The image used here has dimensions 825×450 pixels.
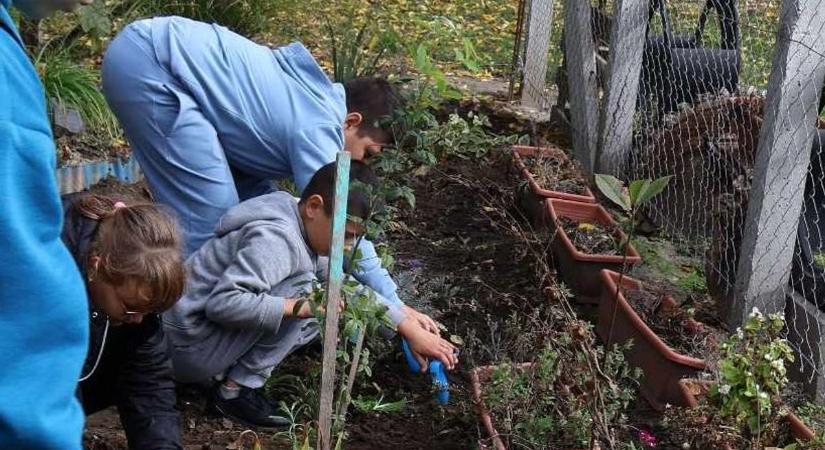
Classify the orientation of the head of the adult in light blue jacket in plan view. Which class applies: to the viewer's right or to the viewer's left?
to the viewer's right

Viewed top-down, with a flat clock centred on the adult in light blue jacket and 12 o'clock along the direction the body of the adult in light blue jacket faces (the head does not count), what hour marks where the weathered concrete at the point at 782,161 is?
The weathered concrete is roughly at 12 o'clock from the adult in light blue jacket.

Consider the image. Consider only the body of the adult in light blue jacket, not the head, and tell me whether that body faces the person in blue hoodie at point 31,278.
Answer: no

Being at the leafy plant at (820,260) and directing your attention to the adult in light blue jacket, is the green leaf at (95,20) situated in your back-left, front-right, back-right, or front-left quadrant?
front-right

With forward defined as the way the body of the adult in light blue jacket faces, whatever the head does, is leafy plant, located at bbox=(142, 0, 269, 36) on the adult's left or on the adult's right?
on the adult's left

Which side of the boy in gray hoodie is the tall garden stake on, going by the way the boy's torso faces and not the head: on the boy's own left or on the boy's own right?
on the boy's own right

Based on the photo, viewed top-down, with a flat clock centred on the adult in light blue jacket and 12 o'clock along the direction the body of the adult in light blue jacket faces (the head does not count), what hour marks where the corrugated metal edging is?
The corrugated metal edging is roughly at 8 o'clock from the adult in light blue jacket.

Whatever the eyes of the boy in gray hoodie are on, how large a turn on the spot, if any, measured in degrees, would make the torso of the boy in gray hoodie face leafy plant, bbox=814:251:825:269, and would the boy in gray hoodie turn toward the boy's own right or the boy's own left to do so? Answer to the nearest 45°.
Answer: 0° — they already face it

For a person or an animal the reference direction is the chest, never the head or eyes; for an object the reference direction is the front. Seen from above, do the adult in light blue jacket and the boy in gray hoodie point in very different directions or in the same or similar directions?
same or similar directions

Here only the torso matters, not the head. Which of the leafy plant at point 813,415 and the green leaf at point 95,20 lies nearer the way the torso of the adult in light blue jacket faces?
the leafy plant

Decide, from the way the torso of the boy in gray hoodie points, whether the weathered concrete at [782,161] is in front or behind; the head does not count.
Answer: in front

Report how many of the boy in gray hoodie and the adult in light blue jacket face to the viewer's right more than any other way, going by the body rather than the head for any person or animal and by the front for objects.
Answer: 2

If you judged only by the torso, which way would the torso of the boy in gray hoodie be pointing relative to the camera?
to the viewer's right

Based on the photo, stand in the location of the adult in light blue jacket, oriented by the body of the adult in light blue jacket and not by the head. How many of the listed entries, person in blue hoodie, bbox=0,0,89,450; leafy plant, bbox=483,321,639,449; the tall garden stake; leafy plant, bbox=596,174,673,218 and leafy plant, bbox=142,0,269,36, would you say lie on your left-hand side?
1

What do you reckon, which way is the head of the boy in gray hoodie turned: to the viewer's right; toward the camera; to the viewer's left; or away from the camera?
to the viewer's right

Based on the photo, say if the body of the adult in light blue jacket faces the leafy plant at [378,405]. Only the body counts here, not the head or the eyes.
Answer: no

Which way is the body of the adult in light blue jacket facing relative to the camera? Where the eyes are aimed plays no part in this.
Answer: to the viewer's right

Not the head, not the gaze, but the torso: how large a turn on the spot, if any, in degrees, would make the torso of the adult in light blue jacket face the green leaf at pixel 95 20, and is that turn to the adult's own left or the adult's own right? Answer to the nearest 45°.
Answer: approximately 90° to the adult's own left

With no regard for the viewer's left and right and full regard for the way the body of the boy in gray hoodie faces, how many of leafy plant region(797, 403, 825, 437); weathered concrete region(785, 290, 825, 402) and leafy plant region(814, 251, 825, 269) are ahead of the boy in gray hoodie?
3
